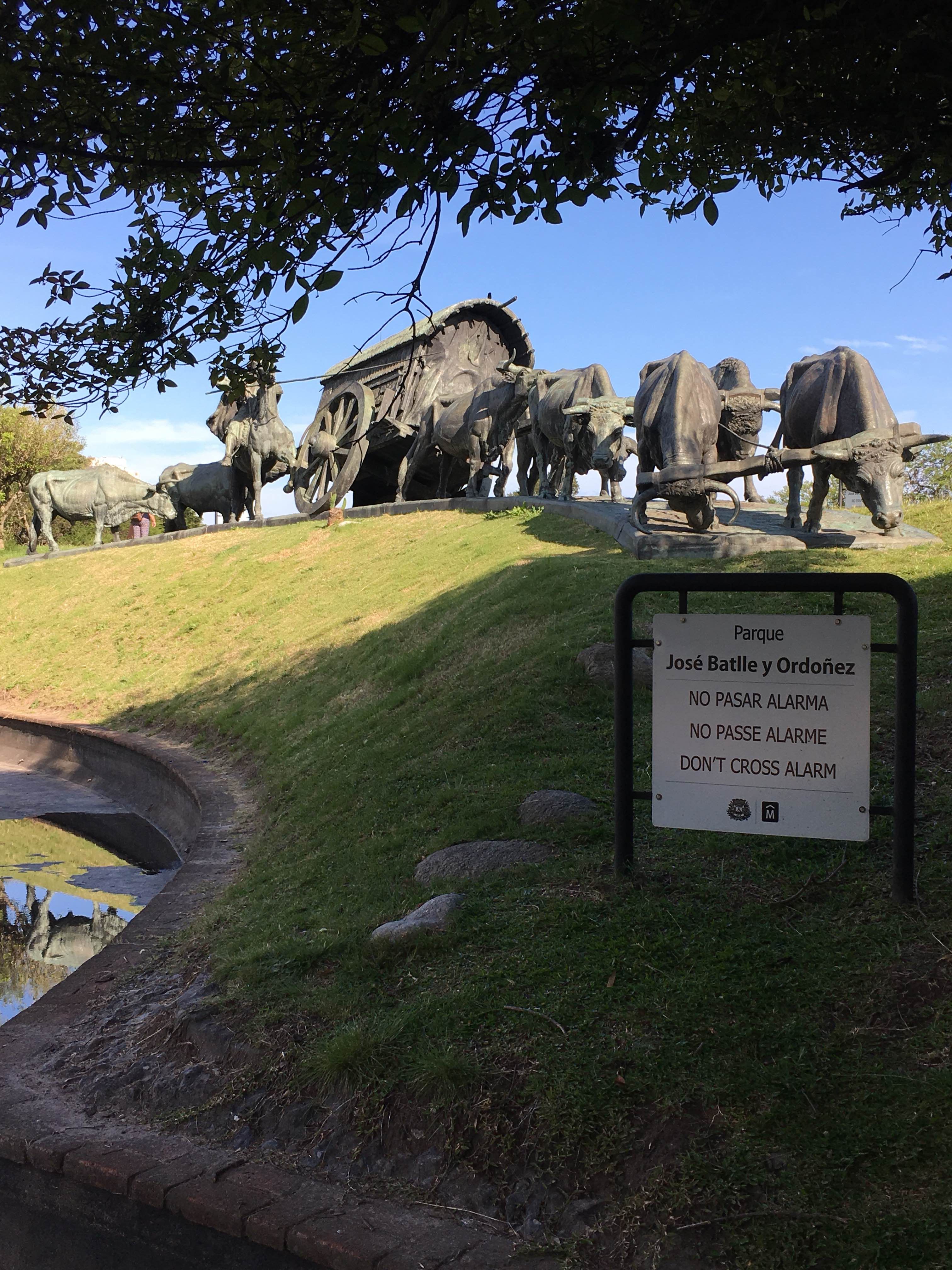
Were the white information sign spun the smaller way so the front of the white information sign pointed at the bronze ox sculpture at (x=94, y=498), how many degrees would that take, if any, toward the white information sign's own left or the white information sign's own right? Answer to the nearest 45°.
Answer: approximately 135° to the white information sign's own right

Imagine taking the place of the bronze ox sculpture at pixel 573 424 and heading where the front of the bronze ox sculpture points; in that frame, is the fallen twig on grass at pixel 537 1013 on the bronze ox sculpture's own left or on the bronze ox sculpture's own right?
on the bronze ox sculpture's own right

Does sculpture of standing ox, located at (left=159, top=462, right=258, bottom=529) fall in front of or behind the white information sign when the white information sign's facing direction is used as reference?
behind

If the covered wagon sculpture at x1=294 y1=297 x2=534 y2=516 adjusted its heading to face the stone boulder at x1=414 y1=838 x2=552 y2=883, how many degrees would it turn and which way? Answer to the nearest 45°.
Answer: approximately 45° to its right

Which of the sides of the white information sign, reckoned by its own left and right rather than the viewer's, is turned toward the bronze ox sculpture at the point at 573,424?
back

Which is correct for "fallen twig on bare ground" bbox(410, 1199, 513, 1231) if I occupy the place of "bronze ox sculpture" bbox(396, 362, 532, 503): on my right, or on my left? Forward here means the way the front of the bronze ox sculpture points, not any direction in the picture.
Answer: on my right

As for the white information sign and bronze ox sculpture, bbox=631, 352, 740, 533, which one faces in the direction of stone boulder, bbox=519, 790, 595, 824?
the bronze ox sculpture

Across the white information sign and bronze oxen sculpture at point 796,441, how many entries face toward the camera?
2

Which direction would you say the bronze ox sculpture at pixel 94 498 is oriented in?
to the viewer's right

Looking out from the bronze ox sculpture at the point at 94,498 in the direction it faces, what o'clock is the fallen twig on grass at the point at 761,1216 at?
The fallen twig on grass is roughly at 3 o'clock from the bronze ox sculpture.
